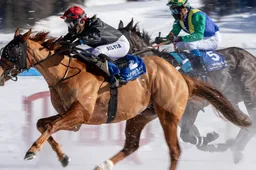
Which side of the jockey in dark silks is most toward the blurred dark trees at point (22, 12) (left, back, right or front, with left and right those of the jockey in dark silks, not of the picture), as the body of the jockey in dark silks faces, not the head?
right

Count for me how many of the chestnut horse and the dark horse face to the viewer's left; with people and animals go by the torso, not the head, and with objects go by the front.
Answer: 2

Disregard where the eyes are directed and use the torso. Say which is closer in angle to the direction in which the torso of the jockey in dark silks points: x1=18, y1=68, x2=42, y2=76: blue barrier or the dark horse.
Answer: the blue barrier

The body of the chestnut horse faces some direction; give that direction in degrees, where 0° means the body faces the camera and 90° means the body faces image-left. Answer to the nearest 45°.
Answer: approximately 90°

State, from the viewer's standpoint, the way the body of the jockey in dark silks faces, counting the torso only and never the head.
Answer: to the viewer's left

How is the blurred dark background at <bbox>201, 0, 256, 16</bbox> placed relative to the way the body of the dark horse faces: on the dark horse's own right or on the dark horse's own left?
on the dark horse's own right

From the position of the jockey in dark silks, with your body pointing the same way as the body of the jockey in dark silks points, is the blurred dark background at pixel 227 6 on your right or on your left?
on your right

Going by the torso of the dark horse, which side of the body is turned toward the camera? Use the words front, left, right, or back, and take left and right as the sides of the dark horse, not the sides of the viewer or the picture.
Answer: left

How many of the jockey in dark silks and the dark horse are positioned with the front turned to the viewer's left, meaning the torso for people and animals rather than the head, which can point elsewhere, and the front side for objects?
2
